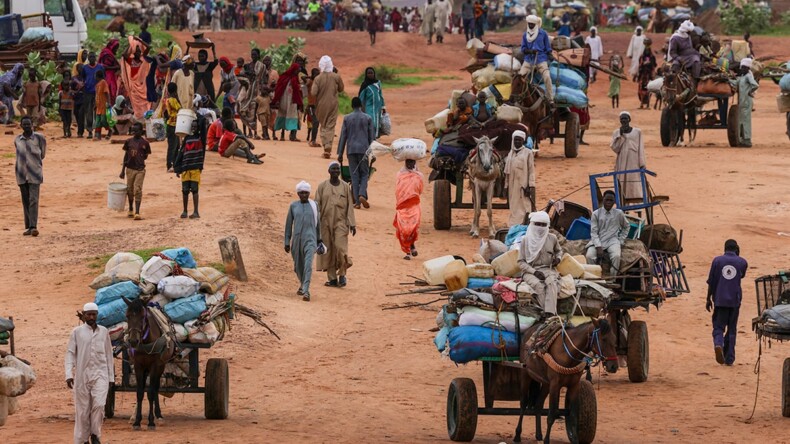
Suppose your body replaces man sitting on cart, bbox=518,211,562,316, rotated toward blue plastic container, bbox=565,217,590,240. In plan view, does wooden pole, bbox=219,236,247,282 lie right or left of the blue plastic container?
left

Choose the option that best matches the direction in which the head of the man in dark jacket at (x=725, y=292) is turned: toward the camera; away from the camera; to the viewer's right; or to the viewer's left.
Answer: away from the camera

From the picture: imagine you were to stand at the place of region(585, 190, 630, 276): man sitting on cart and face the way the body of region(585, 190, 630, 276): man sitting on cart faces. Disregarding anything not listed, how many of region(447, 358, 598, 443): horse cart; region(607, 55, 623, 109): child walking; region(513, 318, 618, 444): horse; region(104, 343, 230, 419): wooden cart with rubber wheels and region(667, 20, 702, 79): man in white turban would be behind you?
2

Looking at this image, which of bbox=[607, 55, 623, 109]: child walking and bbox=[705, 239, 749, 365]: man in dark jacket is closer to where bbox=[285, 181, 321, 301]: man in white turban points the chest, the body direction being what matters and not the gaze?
the man in dark jacket

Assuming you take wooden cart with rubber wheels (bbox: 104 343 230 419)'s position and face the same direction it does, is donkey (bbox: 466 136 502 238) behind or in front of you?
behind

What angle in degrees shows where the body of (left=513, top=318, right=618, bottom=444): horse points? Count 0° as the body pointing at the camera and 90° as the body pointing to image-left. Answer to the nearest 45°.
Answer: approximately 315°

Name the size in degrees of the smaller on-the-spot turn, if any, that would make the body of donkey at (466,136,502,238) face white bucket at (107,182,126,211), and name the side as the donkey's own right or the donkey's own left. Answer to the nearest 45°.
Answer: approximately 90° to the donkey's own right

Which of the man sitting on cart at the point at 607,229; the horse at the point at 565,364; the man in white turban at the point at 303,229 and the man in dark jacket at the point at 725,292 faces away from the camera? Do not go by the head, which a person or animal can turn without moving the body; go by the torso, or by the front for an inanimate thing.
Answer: the man in dark jacket
